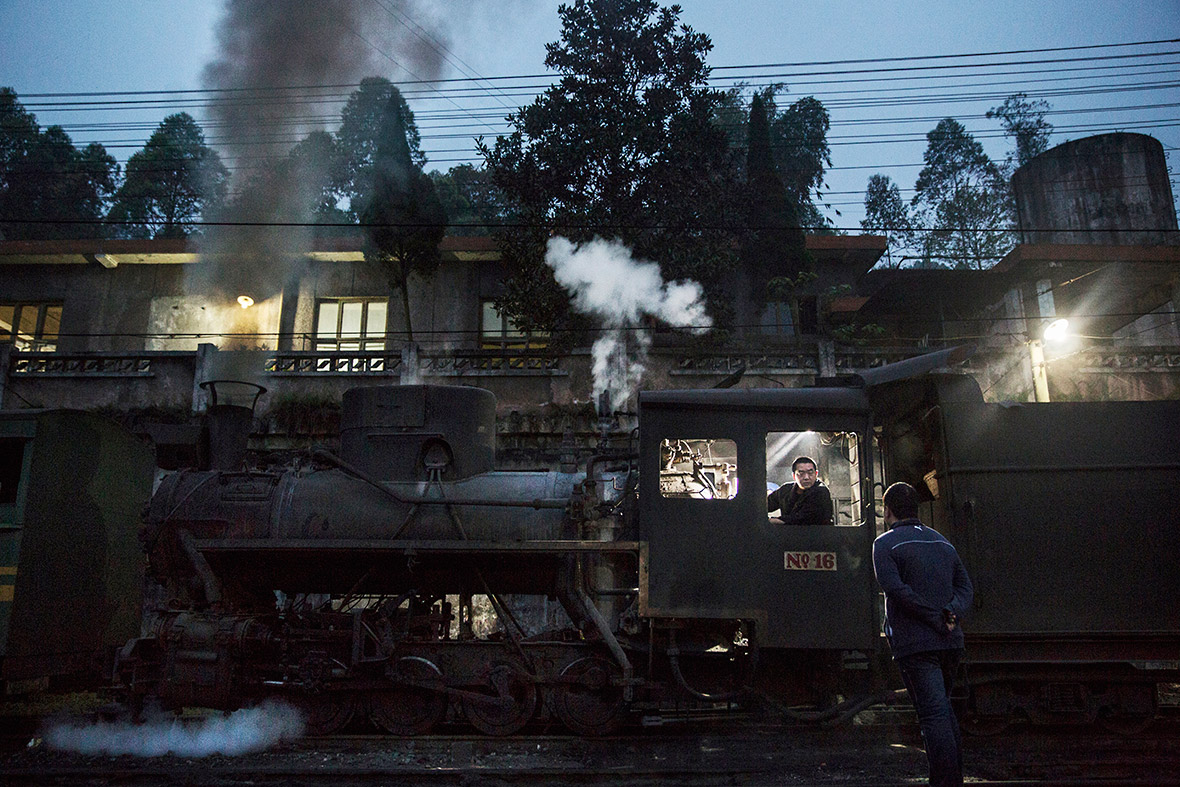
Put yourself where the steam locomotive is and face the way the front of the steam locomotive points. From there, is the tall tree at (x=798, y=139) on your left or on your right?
on your right

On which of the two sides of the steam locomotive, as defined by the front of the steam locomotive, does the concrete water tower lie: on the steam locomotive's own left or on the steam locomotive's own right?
on the steam locomotive's own right

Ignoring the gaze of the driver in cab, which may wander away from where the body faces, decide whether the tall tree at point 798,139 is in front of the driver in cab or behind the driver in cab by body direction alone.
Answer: behind

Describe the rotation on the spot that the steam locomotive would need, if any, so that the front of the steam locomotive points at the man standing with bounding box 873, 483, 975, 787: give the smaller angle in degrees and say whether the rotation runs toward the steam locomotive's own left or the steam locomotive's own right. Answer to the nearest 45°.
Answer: approximately 135° to the steam locomotive's own left

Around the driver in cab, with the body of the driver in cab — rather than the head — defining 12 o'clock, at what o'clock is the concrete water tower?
The concrete water tower is roughly at 7 o'clock from the driver in cab.

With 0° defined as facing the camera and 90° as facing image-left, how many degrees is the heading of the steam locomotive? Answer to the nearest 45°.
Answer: approximately 90°

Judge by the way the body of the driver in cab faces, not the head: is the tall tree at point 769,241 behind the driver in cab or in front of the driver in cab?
behind
